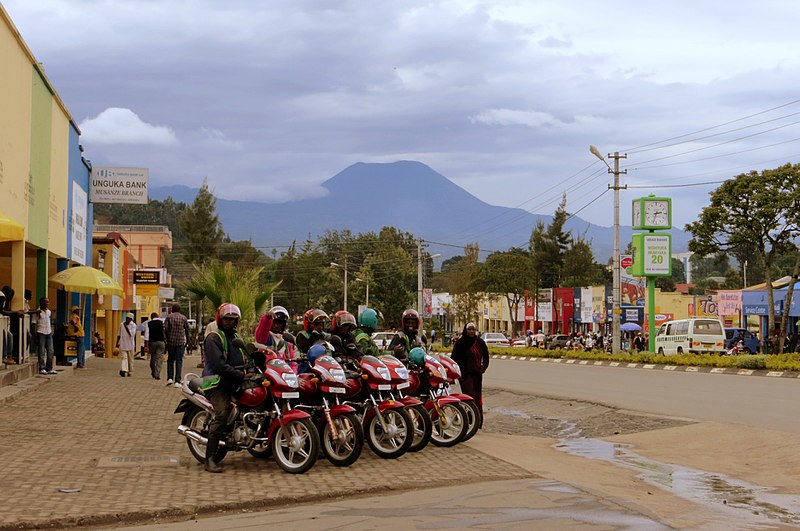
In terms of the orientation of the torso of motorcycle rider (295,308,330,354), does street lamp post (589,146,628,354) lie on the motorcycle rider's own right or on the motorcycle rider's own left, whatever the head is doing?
on the motorcycle rider's own left

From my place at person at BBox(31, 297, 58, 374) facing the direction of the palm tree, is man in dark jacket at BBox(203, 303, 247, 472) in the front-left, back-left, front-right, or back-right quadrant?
back-right

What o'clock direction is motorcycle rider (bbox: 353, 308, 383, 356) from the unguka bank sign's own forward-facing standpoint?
The motorcycle rider is roughly at 12 o'clock from the unguka bank sign.

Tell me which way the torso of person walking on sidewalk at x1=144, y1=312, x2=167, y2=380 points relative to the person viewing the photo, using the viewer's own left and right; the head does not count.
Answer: facing away from the viewer

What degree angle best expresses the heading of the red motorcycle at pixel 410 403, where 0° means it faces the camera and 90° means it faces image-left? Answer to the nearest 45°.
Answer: approximately 315°

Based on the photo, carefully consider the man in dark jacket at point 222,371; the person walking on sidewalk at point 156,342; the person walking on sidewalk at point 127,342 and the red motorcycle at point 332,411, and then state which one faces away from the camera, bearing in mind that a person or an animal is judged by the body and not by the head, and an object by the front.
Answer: the person walking on sidewalk at point 156,342

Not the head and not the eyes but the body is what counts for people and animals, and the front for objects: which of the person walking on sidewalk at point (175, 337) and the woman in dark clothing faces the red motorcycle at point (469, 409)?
the woman in dark clothing

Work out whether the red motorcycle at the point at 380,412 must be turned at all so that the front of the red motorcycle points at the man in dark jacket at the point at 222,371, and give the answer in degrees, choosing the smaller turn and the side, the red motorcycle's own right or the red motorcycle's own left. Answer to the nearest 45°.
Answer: approximately 90° to the red motorcycle's own right

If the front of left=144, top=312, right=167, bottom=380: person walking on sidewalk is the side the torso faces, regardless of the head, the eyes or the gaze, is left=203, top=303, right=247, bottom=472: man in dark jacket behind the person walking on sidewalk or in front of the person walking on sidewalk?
behind
